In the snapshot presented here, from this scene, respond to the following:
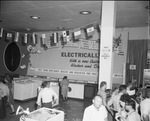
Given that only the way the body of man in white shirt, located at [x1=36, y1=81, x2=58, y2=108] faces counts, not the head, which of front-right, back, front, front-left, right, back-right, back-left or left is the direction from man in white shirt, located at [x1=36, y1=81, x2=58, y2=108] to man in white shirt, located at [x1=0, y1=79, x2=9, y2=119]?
front-left

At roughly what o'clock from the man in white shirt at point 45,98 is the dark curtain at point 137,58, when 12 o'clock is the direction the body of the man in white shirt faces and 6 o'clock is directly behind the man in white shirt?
The dark curtain is roughly at 2 o'clock from the man in white shirt.

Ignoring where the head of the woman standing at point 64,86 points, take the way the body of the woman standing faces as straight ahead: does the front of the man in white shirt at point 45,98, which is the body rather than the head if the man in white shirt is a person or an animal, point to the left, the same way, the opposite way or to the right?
the same way

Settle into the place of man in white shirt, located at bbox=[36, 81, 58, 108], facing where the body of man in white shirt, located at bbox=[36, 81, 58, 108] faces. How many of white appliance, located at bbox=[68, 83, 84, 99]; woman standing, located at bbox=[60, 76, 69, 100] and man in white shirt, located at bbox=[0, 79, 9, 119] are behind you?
0

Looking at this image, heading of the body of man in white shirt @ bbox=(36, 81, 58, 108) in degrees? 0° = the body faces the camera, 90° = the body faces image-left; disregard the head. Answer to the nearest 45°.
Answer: approximately 180°
